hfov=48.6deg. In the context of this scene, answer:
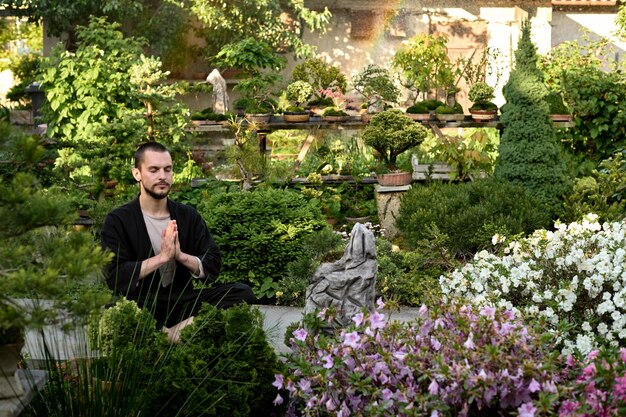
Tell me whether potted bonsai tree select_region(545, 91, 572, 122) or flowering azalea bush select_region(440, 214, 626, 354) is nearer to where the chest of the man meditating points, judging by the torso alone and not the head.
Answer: the flowering azalea bush

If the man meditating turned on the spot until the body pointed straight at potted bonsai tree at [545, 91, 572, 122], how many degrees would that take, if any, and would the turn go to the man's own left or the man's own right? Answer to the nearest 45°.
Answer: approximately 90° to the man's own left

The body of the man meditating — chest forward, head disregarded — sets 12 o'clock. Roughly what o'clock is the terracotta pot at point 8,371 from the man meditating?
The terracotta pot is roughly at 2 o'clock from the man meditating.

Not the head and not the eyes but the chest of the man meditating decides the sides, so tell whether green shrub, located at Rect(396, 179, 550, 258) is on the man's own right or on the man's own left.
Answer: on the man's own left

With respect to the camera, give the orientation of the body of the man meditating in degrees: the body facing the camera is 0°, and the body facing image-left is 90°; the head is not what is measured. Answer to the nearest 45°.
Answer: approximately 315°

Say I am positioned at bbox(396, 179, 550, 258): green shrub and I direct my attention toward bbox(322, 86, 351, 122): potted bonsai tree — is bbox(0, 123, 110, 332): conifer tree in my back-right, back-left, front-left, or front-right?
back-left

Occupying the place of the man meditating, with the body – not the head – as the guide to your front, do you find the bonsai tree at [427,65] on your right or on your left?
on your left

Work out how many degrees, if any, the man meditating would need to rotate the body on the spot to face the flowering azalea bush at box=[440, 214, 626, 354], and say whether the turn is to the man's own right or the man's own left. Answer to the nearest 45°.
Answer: approximately 45° to the man's own left

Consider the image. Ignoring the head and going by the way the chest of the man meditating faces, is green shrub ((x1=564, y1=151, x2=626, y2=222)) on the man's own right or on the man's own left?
on the man's own left

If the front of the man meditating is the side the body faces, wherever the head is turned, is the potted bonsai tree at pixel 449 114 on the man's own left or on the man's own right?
on the man's own left

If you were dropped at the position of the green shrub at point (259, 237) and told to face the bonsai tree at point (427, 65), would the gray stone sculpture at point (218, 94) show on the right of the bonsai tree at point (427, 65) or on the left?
left

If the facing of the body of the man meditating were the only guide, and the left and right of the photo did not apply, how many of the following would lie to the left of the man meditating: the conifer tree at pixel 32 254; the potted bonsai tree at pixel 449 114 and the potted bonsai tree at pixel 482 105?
2

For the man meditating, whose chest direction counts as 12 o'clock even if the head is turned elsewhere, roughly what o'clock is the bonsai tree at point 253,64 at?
The bonsai tree is roughly at 8 o'clock from the man meditating.
